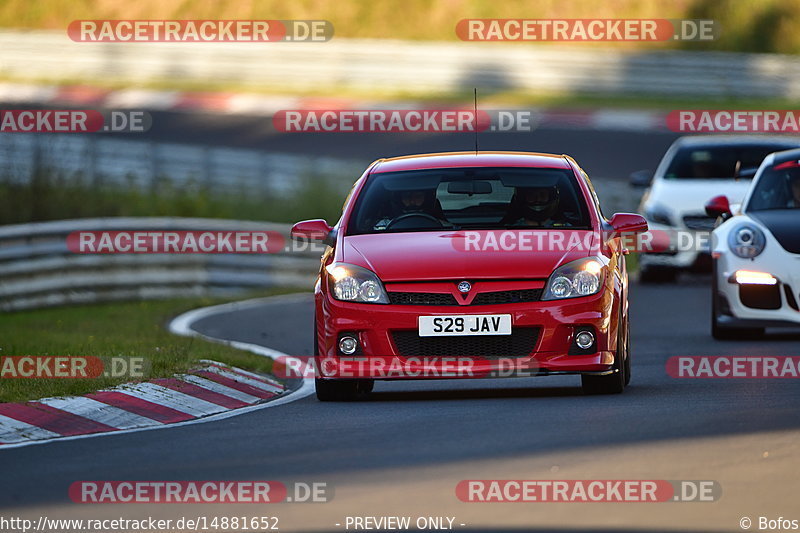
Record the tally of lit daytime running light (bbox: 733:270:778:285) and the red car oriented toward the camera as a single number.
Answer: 2

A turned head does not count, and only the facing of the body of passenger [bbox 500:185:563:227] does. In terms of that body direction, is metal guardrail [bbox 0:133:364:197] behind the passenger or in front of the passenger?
behind

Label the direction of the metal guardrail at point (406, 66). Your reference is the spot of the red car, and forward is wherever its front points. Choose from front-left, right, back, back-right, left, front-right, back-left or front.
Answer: back

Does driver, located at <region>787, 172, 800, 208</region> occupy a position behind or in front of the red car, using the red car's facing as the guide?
behind

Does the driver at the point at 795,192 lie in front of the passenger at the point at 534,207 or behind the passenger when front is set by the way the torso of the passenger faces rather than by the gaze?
behind

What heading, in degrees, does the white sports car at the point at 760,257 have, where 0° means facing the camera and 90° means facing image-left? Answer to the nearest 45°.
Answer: approximately 0°
